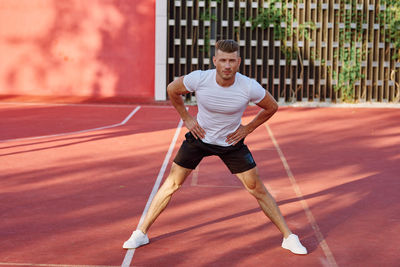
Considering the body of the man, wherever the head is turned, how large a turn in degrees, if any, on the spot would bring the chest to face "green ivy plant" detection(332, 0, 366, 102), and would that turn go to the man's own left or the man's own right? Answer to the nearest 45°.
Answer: approximately 180°

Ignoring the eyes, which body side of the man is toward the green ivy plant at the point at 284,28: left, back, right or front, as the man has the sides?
back

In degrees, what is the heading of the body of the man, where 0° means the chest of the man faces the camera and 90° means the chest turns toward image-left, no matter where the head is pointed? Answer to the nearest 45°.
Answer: approximately 0°

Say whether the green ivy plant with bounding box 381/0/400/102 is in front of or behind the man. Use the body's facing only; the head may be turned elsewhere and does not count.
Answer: behind

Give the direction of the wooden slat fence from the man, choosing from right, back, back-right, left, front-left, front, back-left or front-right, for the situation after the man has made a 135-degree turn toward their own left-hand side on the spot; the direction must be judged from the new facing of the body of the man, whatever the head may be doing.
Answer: front-left
